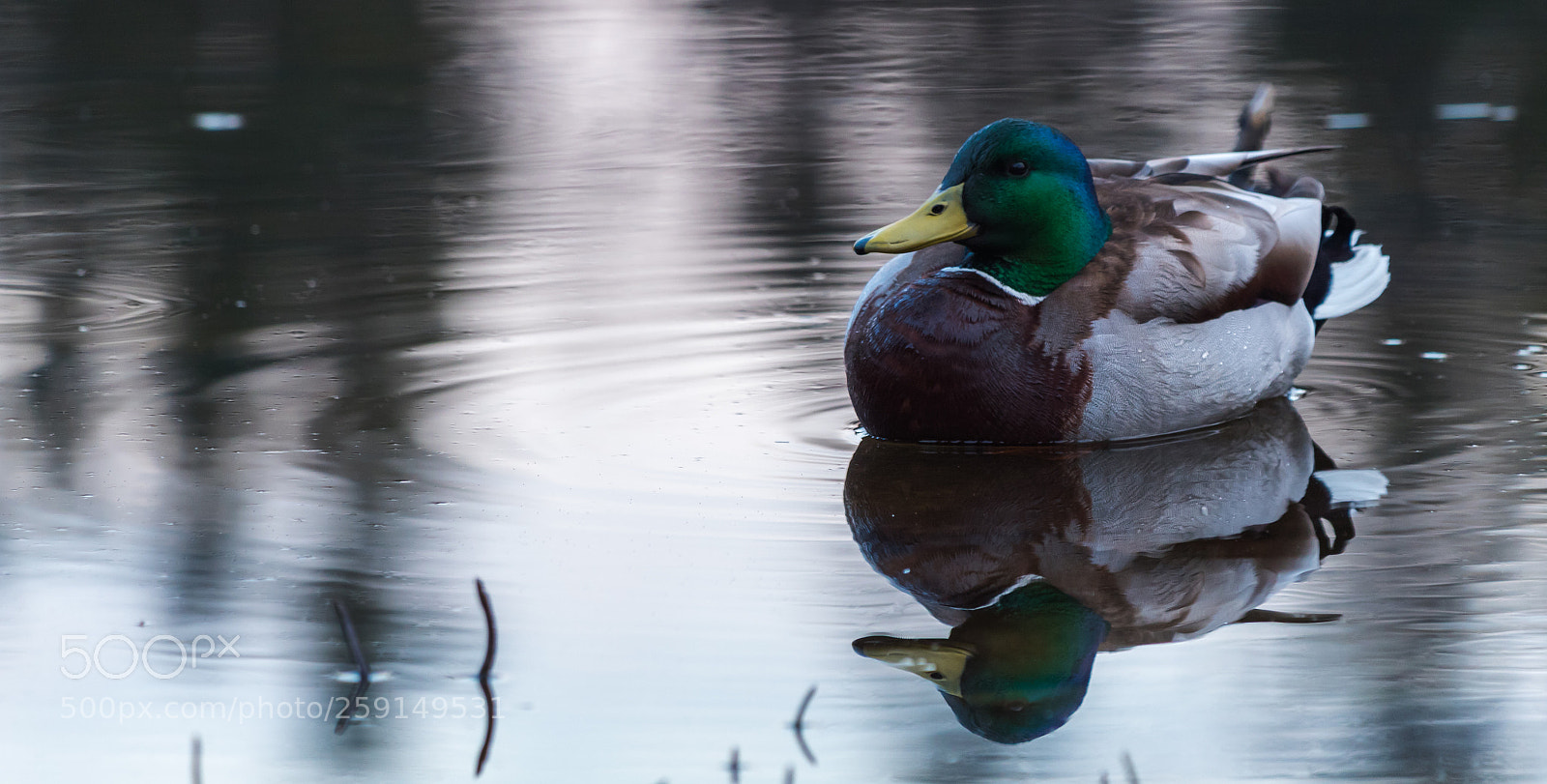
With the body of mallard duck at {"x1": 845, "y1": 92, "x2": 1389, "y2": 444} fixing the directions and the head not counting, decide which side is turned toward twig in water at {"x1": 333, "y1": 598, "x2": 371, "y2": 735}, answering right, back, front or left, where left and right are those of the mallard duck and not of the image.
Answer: front

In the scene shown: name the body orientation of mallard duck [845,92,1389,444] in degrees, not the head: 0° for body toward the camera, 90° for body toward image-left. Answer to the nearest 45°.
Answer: approximately 45°

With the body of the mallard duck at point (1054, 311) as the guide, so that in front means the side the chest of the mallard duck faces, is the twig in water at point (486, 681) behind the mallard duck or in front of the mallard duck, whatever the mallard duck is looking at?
in front

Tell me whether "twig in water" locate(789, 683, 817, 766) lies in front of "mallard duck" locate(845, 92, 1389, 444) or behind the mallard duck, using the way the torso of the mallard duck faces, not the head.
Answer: in front
